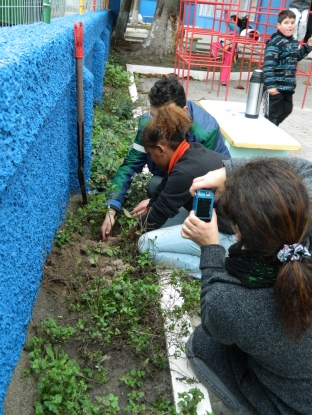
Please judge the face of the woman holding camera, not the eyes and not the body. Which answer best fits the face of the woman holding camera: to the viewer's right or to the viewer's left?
to the viewer's left

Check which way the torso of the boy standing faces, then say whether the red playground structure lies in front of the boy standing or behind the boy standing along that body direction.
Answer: behind

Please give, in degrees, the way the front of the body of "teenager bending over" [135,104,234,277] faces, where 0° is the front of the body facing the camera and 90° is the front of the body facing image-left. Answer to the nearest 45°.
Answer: approximately 90°

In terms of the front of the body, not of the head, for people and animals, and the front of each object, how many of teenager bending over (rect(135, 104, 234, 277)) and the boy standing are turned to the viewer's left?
1

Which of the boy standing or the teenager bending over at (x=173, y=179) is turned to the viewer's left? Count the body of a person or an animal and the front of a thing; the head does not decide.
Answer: the teenager bending over

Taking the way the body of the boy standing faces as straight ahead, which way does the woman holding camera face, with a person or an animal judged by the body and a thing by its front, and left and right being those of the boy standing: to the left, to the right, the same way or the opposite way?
the opposite way

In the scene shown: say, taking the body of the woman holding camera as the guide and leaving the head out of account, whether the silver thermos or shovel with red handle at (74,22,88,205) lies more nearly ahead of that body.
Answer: the shovel with red handle

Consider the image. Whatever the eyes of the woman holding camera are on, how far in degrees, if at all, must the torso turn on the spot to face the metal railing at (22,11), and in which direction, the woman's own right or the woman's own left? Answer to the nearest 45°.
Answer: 0° — they already face it

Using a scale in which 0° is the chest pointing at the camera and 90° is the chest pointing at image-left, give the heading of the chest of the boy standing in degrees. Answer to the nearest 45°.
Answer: approximately 315°

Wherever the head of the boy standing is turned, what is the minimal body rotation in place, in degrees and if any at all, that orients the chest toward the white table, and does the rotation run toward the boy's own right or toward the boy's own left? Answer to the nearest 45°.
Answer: approximately 45° to the boy's own right

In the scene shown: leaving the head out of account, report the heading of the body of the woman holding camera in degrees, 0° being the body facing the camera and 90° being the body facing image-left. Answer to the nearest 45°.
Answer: approximately 135°

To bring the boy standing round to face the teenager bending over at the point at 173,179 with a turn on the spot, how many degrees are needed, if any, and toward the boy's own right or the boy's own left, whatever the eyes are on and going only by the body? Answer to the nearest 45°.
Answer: approximately 45° to the boy's own right

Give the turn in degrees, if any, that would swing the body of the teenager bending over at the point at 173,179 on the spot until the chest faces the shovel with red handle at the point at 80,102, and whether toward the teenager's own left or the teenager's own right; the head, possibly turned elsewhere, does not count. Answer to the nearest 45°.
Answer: approximately 45° to the teenager's own right

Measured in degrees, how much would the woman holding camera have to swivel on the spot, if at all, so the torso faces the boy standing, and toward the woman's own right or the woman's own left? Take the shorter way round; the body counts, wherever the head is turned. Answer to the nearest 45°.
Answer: approximately 45° to the woman's own right
